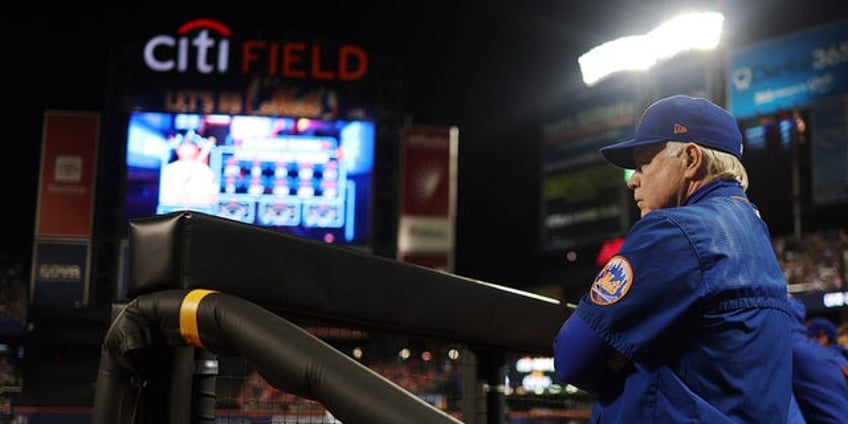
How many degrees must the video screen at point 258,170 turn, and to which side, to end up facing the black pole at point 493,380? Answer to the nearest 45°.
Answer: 0° — it already faces it

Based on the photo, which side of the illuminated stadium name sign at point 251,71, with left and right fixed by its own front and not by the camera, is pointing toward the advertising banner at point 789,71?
left

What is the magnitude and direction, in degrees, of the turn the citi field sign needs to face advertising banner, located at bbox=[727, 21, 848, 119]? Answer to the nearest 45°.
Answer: approximately 90° to its left

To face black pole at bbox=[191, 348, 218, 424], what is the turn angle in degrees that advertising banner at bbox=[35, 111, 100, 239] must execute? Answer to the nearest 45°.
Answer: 0° — it already faces it

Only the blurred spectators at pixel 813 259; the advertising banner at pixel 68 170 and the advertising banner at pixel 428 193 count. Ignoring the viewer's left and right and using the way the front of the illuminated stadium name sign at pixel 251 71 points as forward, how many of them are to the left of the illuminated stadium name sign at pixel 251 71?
2

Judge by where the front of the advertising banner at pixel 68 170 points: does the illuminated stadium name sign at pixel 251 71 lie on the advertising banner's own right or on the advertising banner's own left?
on the advertising banner's own left

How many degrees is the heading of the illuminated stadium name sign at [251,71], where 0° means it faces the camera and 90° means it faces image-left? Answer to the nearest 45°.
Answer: approximately 0°

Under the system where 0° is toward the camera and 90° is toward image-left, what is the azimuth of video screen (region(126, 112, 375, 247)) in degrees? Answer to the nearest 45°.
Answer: approximately 0°
